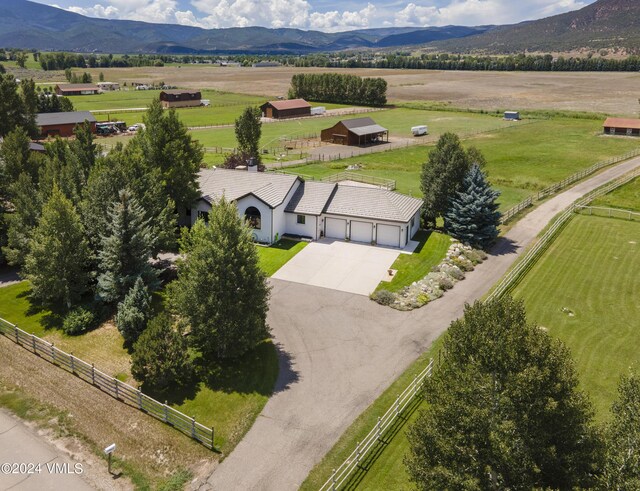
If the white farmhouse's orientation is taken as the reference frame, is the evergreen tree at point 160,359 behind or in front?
in front

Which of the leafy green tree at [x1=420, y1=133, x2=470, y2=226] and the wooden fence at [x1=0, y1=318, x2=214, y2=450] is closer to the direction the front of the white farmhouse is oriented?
the wooden fence

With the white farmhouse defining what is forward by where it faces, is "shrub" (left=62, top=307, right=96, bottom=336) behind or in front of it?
in front

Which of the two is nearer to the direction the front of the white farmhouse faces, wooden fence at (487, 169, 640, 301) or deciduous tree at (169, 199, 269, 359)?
the deciduous tree

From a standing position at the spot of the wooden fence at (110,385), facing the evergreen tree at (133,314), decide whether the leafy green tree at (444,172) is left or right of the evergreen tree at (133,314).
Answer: right

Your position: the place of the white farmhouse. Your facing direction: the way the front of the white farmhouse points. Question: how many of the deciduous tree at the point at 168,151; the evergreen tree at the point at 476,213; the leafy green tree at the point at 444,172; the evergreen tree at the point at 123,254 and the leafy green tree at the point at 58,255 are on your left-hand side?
2

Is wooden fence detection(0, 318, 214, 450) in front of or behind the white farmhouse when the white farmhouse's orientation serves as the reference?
in front

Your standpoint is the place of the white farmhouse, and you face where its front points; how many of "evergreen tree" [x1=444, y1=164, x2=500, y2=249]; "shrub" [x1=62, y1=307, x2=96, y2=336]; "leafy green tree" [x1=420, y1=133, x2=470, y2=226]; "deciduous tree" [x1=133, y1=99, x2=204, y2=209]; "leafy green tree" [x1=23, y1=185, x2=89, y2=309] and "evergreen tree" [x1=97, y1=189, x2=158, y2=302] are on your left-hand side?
2

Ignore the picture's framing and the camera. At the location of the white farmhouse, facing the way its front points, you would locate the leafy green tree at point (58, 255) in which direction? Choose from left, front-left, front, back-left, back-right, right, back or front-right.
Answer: front-right

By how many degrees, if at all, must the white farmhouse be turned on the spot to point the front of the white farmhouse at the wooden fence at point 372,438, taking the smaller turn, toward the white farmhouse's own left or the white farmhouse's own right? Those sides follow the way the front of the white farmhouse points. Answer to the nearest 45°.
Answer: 0° — it already faces it

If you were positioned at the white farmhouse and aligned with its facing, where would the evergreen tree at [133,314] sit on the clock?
The evergreen tree is roughly at 1 o'clock from the white farmhouse.

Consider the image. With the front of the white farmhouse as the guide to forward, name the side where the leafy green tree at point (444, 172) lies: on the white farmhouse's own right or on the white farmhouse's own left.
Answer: on the white farmhouse's own left

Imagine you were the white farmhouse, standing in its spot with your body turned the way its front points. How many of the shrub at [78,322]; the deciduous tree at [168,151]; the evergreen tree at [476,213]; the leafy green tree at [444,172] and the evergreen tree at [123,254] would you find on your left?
2

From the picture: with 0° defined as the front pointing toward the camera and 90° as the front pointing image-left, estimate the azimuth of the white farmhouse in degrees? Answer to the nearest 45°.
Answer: approximately 0°

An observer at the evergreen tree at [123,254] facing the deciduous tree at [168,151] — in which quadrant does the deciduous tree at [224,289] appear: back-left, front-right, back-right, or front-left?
back-right
